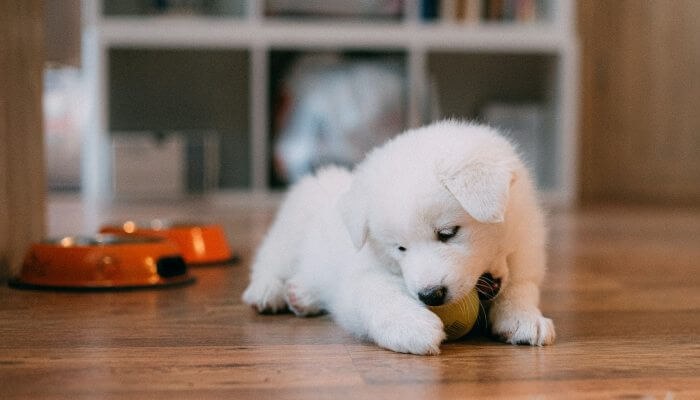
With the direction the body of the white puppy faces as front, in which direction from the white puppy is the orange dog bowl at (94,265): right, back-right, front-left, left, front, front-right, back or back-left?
back

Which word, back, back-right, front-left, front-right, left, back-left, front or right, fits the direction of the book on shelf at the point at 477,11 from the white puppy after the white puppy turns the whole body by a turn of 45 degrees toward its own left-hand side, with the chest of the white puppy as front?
left

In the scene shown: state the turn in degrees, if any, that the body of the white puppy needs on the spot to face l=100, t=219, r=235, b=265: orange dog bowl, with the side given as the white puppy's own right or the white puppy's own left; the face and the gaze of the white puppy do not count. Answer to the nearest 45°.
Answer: approximately 180°

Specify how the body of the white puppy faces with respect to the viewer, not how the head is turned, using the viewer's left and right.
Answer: facing the viewer and to the right of the viewer

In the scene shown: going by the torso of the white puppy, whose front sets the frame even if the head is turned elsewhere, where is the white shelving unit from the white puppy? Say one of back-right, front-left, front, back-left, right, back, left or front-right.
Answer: back-left
